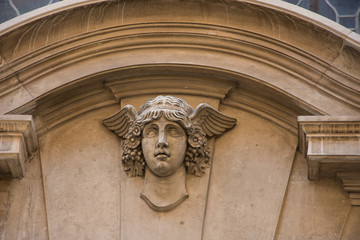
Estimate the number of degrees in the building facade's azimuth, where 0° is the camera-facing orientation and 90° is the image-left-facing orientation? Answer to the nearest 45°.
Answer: approximately 0°

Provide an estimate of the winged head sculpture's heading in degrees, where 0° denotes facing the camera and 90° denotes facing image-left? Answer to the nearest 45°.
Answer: approximately 0°
